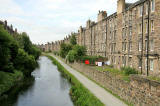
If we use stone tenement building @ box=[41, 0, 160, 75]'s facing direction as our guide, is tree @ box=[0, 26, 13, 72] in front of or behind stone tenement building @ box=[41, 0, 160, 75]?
in front

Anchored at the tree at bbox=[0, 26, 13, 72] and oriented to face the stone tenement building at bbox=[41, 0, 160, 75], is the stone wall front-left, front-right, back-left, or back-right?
front-right

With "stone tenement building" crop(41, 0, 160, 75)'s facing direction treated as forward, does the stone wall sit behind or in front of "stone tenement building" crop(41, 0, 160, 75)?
in front

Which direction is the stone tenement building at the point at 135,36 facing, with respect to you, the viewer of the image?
facing the viewer and to the left of the viewer
